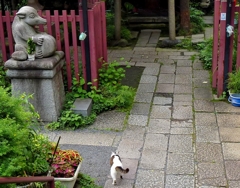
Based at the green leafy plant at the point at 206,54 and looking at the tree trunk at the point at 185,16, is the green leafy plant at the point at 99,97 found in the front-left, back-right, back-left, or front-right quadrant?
back-left

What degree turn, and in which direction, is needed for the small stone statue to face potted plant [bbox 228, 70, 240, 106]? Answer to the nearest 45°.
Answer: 0° — it already faces it

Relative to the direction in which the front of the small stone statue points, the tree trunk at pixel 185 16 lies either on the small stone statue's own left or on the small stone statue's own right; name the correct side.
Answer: on the small stone statue's own left

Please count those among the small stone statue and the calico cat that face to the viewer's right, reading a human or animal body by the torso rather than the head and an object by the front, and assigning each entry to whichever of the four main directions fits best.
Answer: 1

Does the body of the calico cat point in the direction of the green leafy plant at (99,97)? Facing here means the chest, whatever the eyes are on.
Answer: yes

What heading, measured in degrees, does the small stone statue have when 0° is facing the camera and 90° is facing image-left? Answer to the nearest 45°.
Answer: approximately 270°

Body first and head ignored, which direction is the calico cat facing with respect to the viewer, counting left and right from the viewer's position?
facing away from the viewer

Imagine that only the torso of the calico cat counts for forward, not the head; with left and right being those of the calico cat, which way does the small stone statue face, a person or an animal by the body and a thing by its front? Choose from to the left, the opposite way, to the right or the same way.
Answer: to the right

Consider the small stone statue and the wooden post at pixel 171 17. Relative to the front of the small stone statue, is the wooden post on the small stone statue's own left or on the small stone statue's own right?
on the small stone statue's own left
